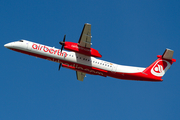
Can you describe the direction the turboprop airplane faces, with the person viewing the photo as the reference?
facing to the left of the viewer
